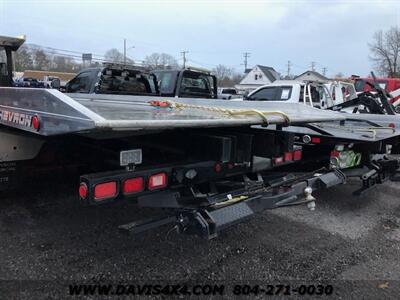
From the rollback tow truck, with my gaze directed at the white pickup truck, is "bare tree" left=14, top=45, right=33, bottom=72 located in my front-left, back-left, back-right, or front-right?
front-left

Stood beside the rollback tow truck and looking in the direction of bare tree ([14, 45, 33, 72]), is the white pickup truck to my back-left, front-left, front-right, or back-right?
front-right

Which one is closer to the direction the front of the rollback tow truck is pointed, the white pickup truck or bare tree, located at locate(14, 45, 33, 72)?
the bare tree

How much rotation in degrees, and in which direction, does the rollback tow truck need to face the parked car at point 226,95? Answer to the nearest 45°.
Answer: approximately 45° to its right

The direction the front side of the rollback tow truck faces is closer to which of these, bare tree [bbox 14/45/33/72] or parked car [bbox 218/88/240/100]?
the bare tree

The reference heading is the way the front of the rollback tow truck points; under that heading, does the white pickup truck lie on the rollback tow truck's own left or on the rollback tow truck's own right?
on the rollback tow truck's own right

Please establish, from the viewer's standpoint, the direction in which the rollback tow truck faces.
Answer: facing away from the viewer and to the left of the viewer

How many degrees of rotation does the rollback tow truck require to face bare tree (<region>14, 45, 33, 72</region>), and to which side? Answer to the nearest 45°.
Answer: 0° — it already faces it
